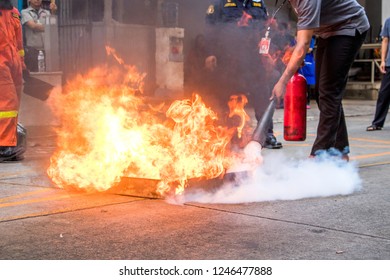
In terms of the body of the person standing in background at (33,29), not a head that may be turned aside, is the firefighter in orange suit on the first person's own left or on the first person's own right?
on the first person's own right

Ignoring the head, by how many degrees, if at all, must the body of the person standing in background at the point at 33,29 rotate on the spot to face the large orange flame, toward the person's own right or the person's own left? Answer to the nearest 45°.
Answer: approximately 45° to the person's own right

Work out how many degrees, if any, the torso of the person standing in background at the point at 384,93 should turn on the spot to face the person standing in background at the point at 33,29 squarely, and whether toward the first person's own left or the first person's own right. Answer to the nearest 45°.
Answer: approximately 45° to the first person's own right

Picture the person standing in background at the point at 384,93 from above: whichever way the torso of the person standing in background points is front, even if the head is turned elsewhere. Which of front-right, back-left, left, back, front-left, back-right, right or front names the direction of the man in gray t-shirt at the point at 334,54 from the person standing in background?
front-left

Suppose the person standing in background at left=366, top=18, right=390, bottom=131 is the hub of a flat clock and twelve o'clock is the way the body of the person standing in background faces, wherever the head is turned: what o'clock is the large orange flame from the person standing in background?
The large orange flame is roughly at 11 o'clock from the person standing in background.

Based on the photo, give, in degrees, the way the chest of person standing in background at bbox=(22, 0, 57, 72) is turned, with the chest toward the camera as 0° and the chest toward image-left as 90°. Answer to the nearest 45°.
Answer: approximately 315°

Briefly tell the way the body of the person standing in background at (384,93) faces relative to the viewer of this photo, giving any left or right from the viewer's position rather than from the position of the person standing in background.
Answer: facing the viewer and to the left of the viewer

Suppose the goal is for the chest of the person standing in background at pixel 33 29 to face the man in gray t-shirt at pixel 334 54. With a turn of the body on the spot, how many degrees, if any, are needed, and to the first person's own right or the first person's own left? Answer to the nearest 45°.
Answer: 0° — they already face them

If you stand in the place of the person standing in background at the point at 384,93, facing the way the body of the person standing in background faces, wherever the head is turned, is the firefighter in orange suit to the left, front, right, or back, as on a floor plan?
front

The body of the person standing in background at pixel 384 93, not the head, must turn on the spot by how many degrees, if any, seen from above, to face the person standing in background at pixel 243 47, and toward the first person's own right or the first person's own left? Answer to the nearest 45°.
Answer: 0° — they already face them

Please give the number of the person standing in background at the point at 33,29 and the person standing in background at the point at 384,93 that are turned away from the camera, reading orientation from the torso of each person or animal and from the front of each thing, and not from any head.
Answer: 0
